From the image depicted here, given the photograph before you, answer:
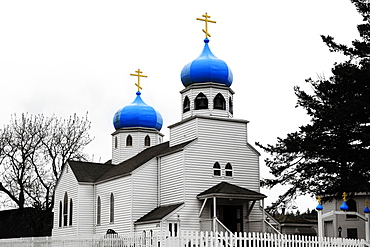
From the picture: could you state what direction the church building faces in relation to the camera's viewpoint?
facing the viewer and to the right of the viewer

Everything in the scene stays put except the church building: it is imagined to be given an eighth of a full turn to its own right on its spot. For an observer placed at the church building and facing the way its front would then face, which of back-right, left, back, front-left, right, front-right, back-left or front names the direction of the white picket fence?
front
